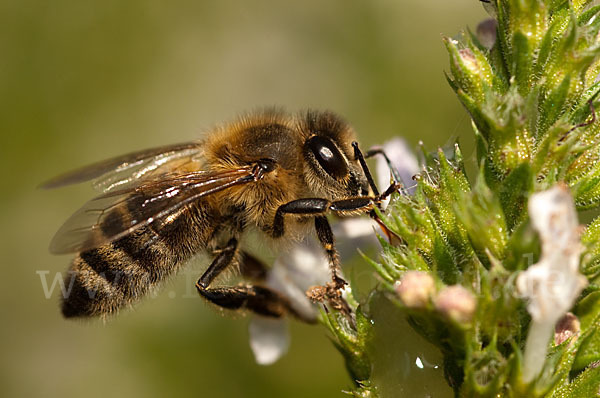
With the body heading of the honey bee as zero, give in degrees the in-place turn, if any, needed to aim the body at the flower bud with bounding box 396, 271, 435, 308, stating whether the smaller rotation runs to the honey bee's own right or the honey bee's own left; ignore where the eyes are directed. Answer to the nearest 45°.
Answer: approximately 45° to the honey bee's own right

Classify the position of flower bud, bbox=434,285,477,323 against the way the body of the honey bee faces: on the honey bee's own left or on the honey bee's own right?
on the honey bee's own right

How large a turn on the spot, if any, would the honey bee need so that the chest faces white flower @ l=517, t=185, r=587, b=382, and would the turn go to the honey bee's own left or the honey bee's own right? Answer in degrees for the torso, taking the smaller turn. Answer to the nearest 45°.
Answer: approximately 45° to the honey bee's own right

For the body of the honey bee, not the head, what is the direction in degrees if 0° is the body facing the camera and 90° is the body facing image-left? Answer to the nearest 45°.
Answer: approximately 270°

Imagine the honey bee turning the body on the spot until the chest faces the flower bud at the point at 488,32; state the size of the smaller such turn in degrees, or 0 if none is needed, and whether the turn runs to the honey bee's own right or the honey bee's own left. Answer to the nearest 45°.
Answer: approximately 45° to the honey bee's own right
